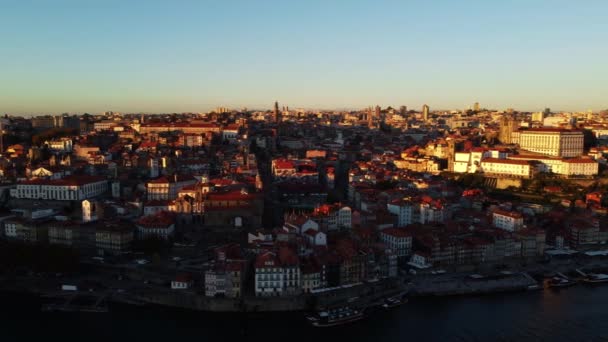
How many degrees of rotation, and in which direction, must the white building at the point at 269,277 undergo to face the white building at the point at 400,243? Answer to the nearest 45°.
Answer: approximately 135° to its left

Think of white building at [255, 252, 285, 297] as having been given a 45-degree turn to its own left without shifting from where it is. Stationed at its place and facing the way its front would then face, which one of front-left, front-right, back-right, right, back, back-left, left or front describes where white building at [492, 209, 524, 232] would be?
left

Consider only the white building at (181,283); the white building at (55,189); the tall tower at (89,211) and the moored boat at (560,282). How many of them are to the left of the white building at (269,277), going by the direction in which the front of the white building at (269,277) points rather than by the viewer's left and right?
1

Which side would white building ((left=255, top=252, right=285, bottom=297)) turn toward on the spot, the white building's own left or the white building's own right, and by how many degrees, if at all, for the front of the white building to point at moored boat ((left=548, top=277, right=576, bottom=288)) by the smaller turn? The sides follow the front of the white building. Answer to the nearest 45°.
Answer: approximately 90° to the white building's own left

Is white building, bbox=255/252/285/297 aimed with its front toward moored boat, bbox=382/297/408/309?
no

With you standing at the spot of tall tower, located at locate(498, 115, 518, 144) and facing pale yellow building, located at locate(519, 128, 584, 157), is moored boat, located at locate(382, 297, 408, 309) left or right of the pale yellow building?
right

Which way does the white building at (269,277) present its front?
toward the camera

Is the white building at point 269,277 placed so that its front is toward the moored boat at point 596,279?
no

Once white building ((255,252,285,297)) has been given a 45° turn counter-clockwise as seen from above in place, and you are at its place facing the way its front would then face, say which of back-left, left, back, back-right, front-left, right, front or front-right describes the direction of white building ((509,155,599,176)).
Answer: left

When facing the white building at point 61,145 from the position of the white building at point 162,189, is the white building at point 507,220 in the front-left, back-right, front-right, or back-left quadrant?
back-right
